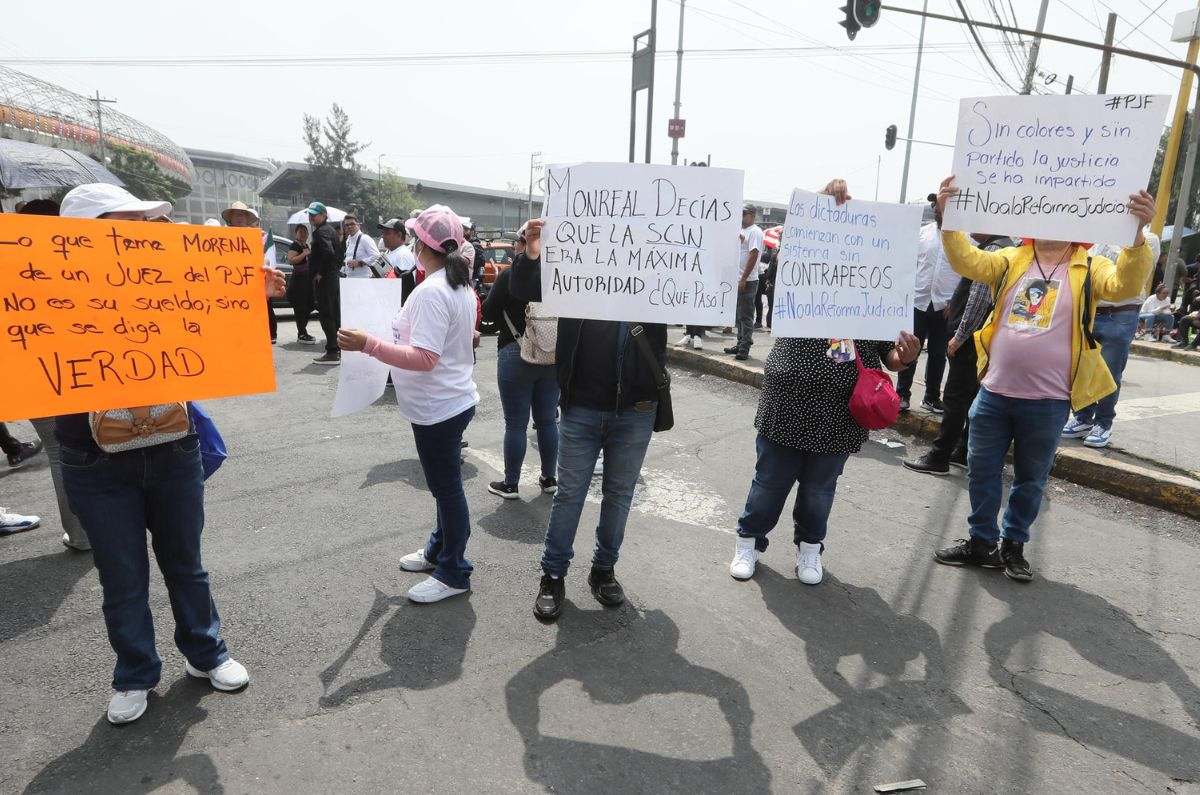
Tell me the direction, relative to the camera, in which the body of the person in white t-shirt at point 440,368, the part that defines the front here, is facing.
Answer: to the viewer's left

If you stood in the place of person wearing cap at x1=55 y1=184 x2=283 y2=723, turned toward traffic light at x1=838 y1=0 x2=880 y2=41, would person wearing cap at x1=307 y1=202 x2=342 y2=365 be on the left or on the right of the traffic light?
left

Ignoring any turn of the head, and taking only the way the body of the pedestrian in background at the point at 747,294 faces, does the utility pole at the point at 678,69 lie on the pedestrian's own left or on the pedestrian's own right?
on the pedestrian's own right

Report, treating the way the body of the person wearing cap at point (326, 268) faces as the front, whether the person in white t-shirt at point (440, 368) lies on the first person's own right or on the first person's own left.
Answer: on the first person's own left

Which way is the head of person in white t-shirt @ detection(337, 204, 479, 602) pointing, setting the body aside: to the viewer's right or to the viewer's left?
to the viewer's left
